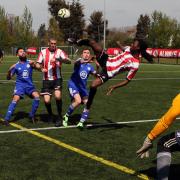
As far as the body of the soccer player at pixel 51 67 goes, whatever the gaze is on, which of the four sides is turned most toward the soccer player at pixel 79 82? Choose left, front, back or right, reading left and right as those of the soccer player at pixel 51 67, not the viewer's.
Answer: left

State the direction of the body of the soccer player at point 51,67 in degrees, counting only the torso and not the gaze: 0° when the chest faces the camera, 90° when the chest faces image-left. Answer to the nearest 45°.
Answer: approximately 0°

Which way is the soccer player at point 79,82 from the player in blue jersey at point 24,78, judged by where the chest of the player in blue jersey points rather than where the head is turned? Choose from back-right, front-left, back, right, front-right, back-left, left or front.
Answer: left

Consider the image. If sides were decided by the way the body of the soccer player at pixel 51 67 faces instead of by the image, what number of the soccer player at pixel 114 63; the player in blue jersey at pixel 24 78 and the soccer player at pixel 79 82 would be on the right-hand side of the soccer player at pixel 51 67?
1

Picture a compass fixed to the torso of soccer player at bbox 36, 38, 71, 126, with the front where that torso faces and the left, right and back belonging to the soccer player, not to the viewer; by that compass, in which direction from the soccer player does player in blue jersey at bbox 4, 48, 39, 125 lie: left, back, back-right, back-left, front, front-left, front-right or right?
right

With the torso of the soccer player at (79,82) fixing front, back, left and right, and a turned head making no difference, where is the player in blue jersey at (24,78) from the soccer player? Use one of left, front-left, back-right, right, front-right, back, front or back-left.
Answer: back-right

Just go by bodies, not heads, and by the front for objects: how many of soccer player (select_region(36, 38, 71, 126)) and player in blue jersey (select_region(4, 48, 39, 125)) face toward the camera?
2
